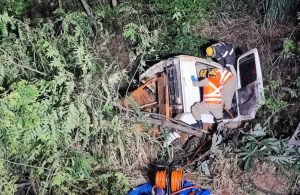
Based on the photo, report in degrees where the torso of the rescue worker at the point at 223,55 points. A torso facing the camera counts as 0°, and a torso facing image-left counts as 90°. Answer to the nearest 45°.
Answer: approximately 90°

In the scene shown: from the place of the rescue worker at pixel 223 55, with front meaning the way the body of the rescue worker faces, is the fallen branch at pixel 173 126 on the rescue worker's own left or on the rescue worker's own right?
on the rescue worker's own left
